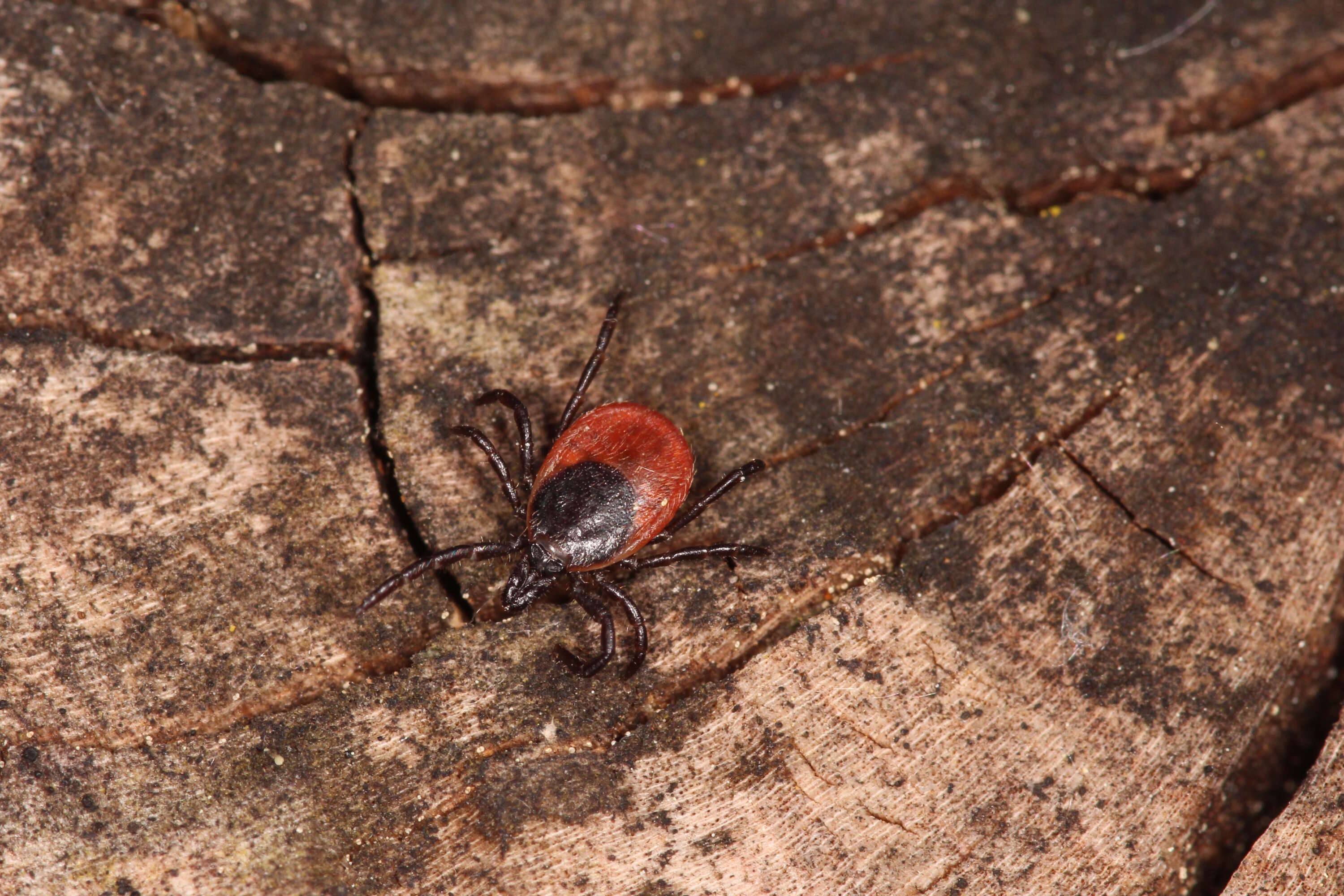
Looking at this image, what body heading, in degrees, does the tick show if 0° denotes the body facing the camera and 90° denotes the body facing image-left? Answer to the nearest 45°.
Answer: approximately 45°
